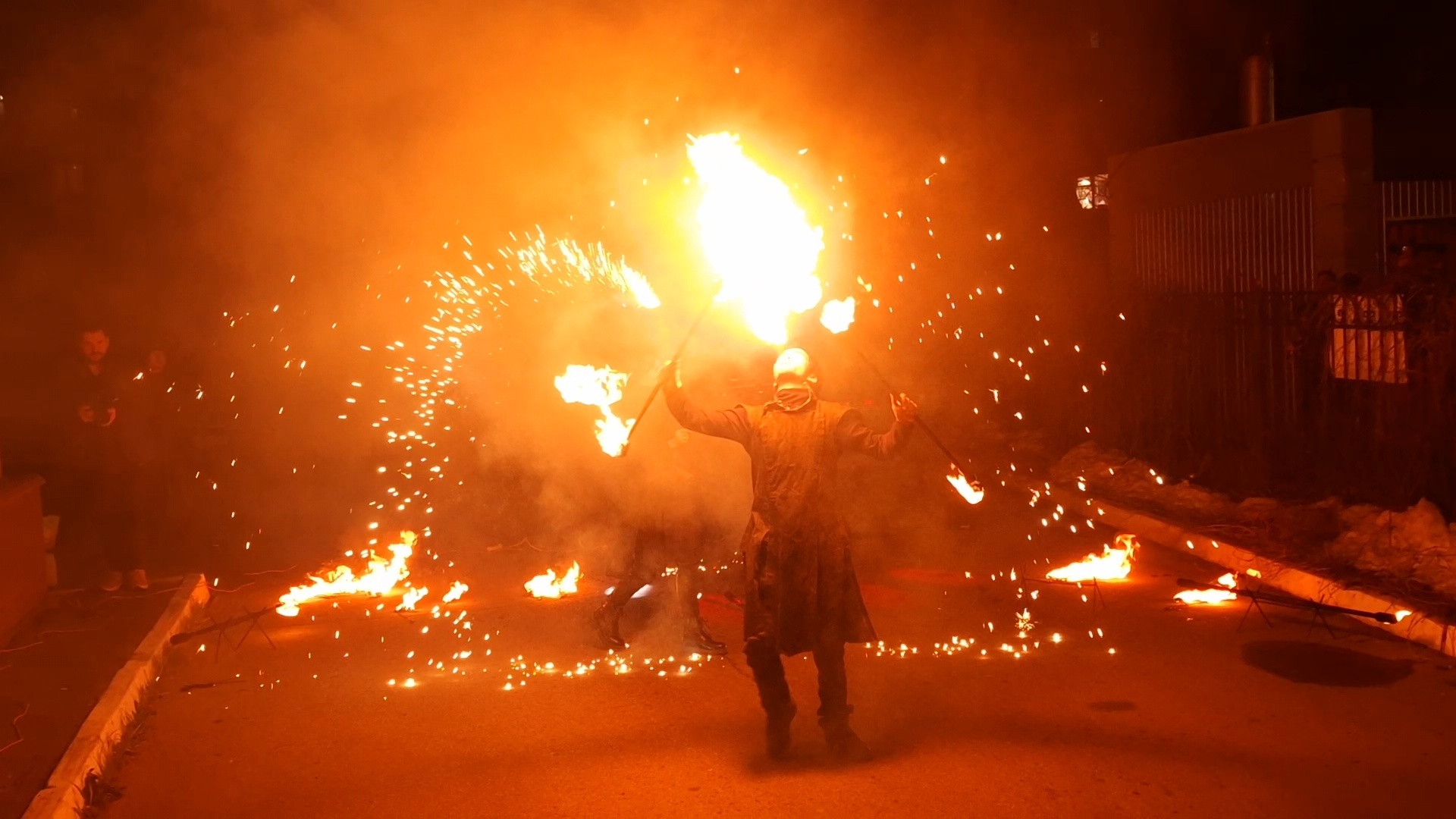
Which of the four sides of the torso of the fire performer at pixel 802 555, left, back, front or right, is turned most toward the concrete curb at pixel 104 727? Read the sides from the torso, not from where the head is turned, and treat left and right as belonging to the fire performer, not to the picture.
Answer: right

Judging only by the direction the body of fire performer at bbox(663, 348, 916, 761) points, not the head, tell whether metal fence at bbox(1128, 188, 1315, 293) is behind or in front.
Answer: behind

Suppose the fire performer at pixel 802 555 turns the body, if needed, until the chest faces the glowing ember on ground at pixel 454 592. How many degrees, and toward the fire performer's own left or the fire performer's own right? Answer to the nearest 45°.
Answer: approximately 135° to the fire performer's own right

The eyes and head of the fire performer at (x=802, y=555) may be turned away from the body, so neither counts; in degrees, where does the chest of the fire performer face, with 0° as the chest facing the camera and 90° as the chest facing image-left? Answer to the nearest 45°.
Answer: approximately 0°

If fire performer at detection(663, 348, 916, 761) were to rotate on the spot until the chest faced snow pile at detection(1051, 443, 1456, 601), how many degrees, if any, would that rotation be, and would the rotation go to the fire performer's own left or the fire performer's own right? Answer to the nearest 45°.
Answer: approximately 135° to the fire performer's own left

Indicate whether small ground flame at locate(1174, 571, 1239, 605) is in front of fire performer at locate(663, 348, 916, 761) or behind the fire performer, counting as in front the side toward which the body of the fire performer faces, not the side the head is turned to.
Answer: behind
